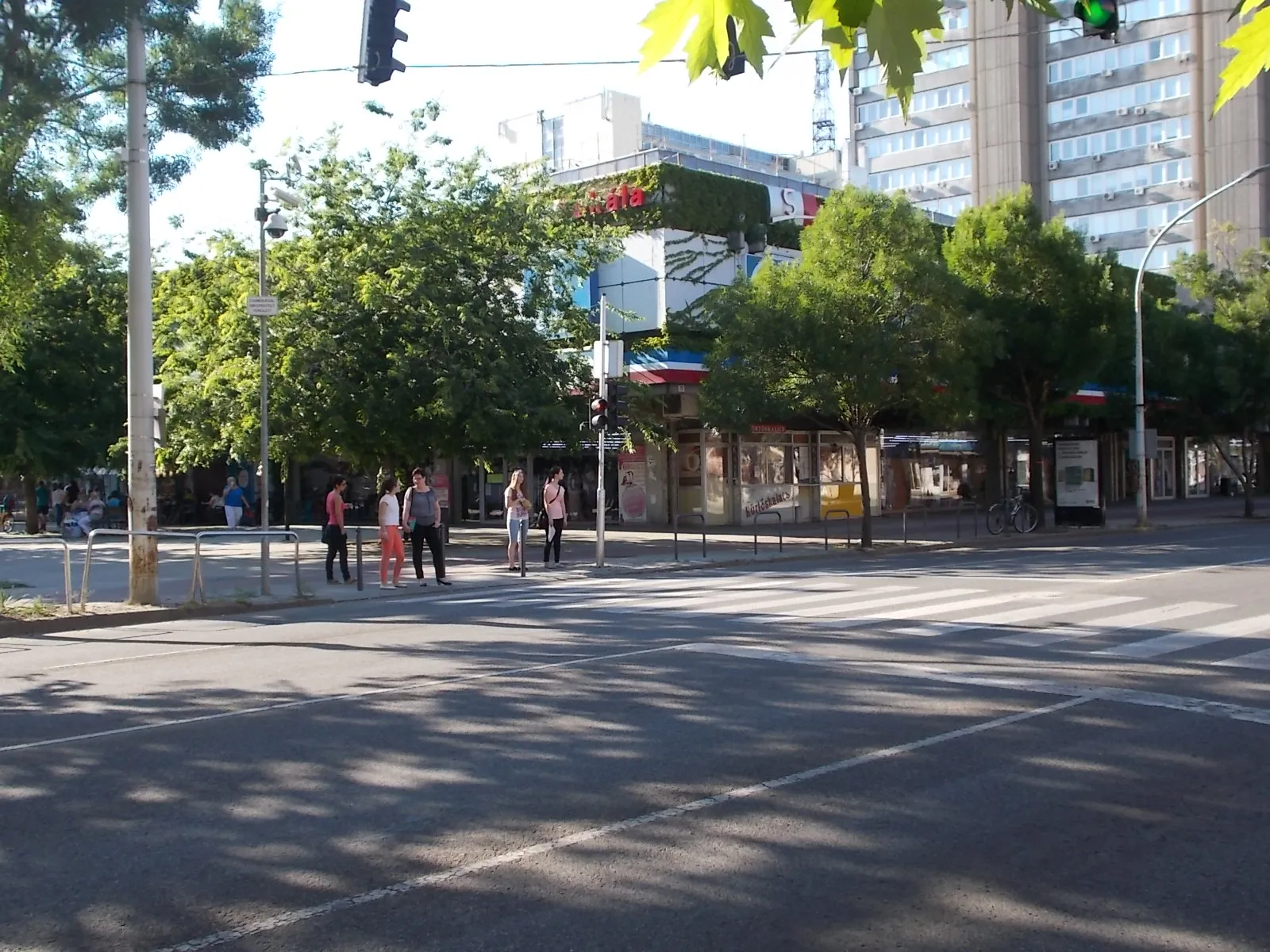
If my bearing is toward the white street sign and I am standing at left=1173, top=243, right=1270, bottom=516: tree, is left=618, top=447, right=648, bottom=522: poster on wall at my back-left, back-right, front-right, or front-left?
front-right

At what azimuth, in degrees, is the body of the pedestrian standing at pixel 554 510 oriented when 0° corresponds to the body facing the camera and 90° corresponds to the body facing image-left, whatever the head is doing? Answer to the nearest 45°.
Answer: approximately 315°

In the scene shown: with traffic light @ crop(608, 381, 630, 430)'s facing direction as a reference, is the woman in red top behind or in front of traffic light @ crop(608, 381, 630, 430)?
behind

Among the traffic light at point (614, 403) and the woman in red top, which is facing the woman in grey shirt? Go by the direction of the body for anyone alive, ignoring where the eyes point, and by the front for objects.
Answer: the woman in red top

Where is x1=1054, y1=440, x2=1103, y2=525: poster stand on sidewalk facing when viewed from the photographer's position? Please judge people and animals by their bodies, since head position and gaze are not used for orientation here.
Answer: facing the viewer

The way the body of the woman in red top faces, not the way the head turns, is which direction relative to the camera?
to the viewer's right

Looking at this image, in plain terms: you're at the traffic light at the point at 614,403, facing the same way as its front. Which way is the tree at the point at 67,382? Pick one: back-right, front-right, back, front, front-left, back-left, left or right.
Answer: back-left

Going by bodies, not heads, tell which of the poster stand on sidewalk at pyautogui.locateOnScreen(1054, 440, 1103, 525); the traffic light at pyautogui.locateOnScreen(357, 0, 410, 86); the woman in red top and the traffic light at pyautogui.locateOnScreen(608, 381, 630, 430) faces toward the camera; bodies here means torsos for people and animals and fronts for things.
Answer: the poster stand on sidewalk

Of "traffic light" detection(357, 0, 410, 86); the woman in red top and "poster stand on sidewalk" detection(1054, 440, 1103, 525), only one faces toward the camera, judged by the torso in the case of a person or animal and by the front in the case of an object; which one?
the poster stand on sidewalk

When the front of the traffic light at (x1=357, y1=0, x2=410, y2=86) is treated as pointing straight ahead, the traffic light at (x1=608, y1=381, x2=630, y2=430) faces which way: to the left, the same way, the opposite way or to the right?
the same way

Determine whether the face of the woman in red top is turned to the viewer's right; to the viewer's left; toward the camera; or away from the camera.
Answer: to the viewer's right

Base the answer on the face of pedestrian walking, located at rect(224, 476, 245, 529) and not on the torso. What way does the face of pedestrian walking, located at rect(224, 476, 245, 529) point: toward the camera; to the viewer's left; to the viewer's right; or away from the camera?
toward the camera

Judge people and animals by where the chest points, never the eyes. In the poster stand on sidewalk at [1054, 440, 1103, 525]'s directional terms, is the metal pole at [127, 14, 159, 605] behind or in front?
in front

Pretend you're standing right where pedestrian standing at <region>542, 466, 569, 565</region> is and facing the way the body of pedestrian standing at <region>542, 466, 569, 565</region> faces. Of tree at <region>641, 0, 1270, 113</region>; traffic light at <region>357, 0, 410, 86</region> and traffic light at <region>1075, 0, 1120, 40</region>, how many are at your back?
0
